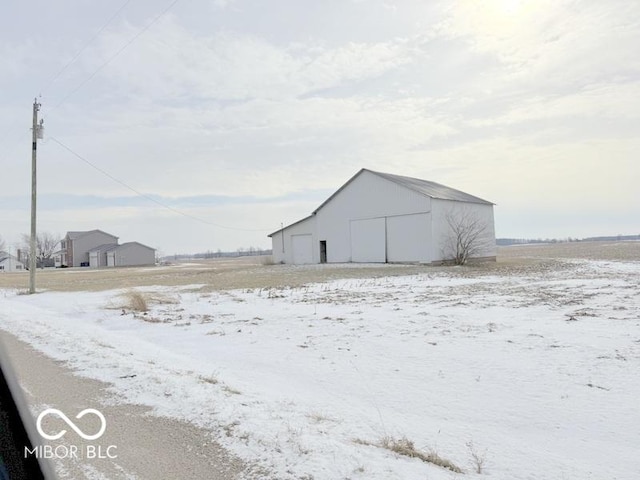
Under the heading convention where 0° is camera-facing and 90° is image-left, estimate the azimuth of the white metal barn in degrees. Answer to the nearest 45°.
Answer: approximately 45°
